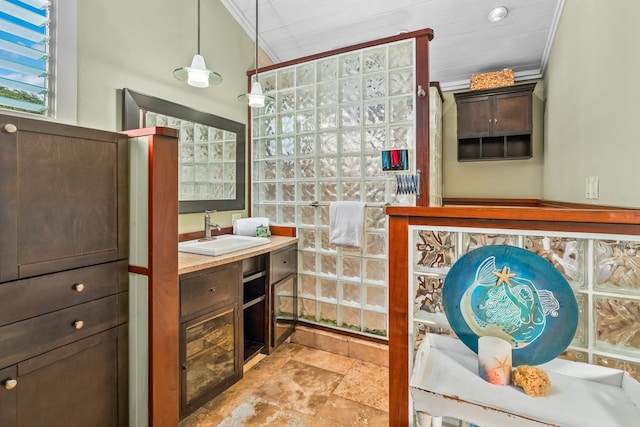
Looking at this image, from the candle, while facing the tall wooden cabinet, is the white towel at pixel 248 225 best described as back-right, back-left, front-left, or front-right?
front-right

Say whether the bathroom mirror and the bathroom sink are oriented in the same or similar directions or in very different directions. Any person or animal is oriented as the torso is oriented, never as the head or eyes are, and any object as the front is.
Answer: same or similar directions

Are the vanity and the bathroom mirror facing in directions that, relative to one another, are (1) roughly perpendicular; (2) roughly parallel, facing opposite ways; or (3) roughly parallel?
roughly parallel

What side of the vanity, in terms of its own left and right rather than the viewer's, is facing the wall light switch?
front

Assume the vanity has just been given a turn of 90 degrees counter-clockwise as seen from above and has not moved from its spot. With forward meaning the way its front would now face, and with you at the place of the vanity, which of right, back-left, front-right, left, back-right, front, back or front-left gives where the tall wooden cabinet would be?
back

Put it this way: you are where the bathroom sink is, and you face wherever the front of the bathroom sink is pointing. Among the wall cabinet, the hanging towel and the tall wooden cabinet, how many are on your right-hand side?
1

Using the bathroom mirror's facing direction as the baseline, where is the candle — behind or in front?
in front

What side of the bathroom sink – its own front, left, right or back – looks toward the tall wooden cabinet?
right

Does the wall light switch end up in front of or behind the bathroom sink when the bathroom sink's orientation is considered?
in front

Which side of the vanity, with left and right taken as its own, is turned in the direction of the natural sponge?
front

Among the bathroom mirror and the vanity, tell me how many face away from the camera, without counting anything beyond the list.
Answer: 0

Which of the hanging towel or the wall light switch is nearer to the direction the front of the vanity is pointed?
the wall light switch

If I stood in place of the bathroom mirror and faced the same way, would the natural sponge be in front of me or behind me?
in front

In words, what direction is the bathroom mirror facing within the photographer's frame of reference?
facing the viewer and to the right of the viewer

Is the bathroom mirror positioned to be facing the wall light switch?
yes

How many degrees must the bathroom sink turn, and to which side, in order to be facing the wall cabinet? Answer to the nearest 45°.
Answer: approximately 45° to its left
